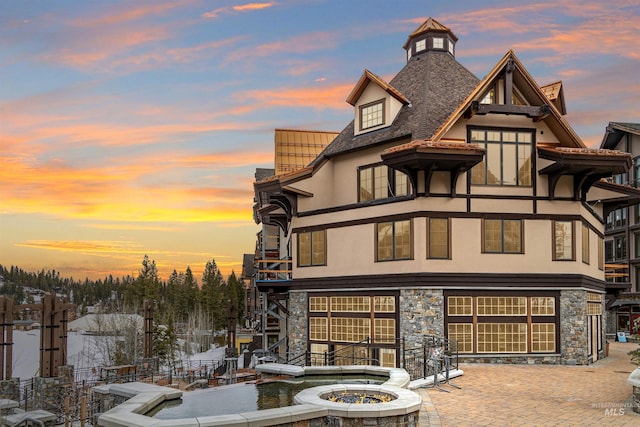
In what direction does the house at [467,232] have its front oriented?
toward the camera
